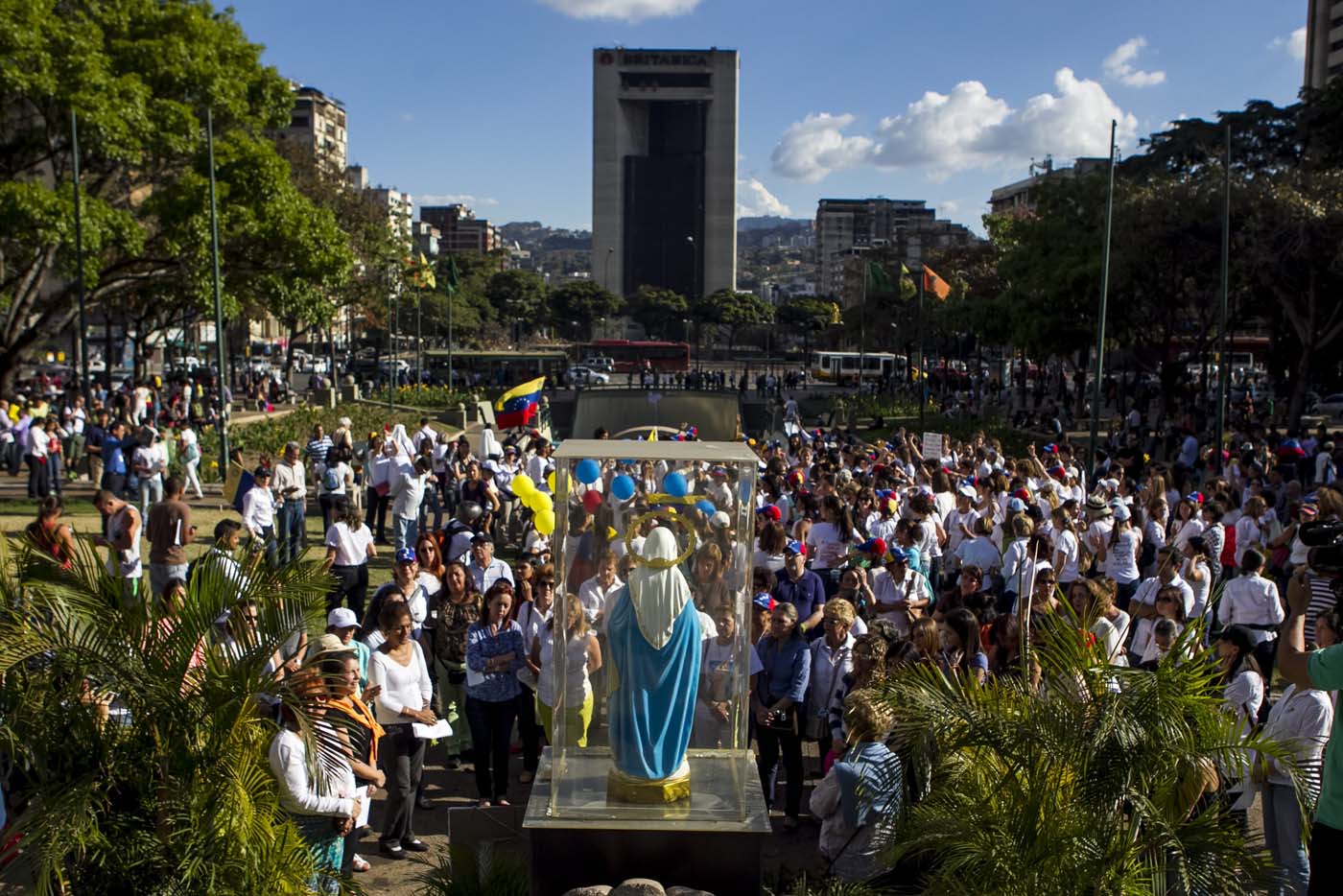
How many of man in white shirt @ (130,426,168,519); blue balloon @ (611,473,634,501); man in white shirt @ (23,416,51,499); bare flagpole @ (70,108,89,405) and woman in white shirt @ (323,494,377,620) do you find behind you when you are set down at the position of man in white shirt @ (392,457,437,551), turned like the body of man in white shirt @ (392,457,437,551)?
3

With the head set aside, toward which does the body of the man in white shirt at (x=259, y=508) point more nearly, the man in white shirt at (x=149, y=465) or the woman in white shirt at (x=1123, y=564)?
the woman in white shirt

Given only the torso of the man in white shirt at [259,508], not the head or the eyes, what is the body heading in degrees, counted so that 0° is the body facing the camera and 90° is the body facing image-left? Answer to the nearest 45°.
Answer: approximately 315°

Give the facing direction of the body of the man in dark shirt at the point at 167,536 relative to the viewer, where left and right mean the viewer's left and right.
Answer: facing away from the viewer

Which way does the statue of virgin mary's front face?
away from the camera

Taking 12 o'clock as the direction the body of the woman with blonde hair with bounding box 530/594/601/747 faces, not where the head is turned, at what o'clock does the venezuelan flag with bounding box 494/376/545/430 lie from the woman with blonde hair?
The venezuelan flag is roughly at 6 o'clock from the woman with blonde hair.

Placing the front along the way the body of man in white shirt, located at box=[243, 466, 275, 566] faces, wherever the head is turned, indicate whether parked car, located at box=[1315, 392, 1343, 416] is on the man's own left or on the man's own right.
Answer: on the man's own left
